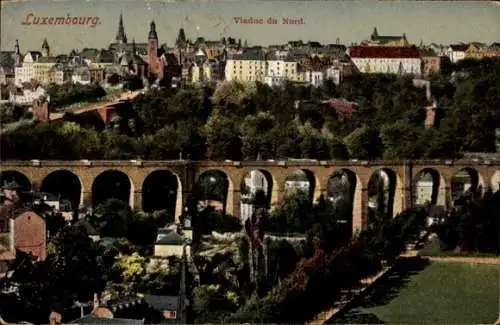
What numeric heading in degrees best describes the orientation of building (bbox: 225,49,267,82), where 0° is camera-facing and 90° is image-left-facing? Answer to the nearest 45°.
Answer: approximately 0°

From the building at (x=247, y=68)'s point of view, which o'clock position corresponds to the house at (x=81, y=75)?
The house is roughly at 3 o'clock from the building.

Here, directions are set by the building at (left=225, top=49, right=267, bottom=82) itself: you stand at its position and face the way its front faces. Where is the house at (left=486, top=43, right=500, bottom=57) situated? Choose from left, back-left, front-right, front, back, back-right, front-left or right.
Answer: left

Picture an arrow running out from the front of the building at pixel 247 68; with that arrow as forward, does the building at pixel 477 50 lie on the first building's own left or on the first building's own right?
on the first building's own left

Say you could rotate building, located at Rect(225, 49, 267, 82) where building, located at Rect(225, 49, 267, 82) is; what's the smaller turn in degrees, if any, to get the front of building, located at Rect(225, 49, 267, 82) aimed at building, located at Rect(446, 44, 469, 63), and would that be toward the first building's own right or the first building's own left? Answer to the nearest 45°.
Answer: approximately 90° to the first building's own left

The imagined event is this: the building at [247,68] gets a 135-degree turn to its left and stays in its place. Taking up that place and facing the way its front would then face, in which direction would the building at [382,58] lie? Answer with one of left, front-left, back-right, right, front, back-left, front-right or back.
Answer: front-right

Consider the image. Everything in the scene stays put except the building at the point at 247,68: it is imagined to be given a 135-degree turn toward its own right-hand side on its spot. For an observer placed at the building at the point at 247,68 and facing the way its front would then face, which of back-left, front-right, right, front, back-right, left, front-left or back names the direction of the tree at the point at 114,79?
front-left
